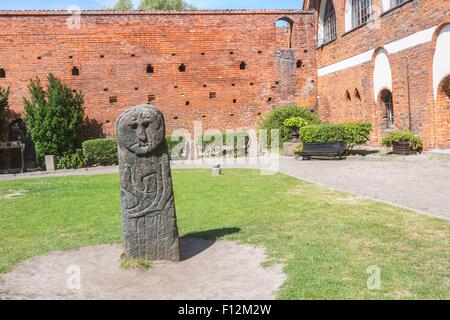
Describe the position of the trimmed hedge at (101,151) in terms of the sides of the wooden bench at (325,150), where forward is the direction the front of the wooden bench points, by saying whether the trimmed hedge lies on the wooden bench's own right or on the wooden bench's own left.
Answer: on the wooden bench's own right

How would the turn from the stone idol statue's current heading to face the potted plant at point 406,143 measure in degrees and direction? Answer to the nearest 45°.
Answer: approximately 135° to its left

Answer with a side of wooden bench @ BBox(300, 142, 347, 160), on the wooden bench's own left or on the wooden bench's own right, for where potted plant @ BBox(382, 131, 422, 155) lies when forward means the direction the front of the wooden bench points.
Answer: on the wooden bench's own left

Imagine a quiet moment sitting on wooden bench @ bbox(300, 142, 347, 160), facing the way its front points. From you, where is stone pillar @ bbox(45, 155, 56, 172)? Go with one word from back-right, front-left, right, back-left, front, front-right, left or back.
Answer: right

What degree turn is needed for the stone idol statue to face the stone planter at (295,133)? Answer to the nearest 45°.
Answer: approximately 135° to its left

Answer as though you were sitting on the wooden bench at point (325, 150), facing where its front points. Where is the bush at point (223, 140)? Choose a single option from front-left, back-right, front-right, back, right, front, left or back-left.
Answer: back-right

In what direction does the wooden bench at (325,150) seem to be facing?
toward the camera

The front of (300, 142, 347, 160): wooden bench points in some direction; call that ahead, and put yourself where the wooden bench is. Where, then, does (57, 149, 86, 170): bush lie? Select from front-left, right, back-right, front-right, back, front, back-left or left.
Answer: right

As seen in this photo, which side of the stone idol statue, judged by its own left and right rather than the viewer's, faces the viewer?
front

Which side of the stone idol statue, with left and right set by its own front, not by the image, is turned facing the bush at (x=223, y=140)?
back

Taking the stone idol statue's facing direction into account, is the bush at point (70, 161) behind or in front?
behind

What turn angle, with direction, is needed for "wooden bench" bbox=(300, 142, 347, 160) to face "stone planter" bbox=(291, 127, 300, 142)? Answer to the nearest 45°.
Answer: approximately 135° to its right

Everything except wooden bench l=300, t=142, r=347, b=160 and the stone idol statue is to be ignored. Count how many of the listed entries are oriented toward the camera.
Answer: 2

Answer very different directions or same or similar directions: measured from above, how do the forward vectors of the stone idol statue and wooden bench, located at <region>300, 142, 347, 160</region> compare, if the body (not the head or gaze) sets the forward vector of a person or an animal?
same or similar directions
